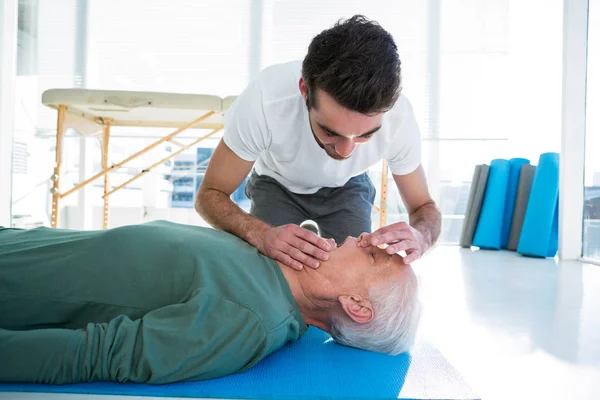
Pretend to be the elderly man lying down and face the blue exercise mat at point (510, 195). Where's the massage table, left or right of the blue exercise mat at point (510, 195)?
left

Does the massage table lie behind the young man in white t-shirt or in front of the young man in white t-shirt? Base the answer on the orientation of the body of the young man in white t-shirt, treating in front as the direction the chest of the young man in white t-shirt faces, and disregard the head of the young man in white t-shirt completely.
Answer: behind

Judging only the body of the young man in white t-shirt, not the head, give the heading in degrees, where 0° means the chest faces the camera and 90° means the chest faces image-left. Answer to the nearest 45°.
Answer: approximately 0°

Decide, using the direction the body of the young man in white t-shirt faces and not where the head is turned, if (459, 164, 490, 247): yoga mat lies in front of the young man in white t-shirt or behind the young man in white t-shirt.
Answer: behind

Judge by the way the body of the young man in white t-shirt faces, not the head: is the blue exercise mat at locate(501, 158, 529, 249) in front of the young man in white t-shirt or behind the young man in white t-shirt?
behind

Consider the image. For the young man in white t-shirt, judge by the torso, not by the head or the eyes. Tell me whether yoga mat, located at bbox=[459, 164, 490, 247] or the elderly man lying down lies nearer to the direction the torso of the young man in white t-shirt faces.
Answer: the elderly man lying down

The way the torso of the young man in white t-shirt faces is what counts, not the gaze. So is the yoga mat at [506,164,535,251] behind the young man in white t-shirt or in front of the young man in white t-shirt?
behind

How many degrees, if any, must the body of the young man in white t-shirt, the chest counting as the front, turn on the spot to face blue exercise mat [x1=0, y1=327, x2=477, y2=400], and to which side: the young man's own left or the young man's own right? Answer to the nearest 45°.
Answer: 0° — they already face it
